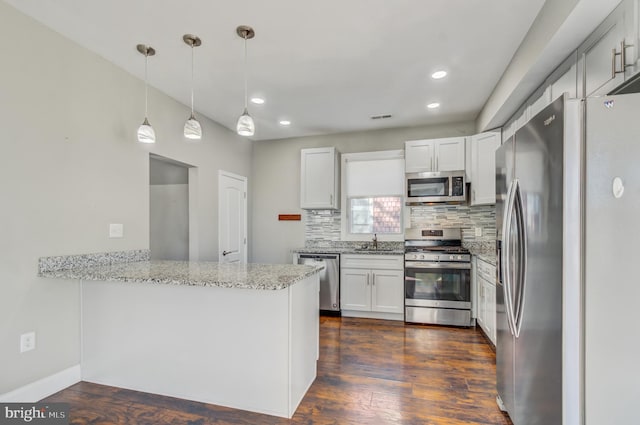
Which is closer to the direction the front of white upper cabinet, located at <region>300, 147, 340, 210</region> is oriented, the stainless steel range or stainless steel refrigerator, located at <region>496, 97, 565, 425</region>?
the stainless steel refrigerator

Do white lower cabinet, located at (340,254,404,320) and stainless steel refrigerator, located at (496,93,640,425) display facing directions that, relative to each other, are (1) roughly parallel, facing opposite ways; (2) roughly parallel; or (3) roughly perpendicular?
roughly perpendicular

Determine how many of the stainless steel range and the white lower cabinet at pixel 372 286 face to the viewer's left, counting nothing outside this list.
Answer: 0

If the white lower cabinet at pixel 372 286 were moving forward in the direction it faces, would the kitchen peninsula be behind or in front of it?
in front

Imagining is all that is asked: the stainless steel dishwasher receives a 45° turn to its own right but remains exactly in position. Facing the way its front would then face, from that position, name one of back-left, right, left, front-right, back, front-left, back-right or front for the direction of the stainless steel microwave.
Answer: back-left

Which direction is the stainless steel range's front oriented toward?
toward the camera

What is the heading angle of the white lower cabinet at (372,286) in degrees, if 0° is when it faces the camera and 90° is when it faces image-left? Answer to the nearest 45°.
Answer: approximately 0°

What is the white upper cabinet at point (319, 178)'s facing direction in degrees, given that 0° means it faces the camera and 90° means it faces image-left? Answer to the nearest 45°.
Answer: approximately 0°

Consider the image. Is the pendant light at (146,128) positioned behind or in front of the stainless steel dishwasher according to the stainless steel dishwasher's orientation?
in front

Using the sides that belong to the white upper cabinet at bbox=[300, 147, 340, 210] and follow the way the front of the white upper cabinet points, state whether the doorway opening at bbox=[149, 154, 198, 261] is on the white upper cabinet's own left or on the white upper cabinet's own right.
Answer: on the white upper cabinet's own right

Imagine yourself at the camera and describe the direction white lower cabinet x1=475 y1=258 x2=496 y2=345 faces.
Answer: facing to the left of the viewer

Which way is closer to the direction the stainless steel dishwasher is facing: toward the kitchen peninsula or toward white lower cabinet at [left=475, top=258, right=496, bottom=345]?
the kitchen peninsula

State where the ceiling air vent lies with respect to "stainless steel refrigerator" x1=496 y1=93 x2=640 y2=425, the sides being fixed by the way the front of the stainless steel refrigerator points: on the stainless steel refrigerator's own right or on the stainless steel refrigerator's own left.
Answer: on the stainless steel refrigerator's own right
